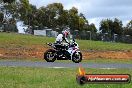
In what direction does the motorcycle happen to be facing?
to the viewer's right
